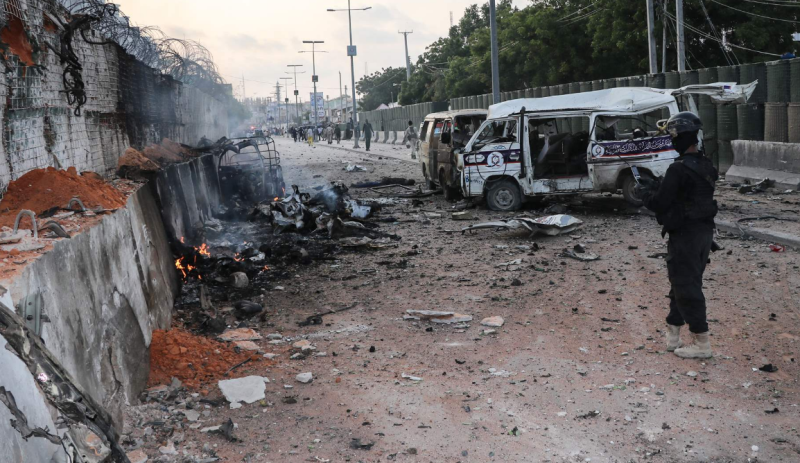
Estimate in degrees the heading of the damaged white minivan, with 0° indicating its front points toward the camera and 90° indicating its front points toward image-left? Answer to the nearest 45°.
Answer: approximately 90°

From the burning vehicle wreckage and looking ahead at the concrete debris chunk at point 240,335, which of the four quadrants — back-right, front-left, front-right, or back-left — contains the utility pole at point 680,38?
back-left

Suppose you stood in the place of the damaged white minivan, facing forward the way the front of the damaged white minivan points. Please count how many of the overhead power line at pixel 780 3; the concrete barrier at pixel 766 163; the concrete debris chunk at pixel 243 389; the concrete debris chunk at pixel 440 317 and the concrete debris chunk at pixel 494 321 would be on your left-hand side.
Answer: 3

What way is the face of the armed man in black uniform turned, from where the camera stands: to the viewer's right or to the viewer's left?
to the viewer's left

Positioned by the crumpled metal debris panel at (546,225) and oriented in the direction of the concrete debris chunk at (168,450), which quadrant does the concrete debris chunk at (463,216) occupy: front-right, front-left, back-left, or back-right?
back-right

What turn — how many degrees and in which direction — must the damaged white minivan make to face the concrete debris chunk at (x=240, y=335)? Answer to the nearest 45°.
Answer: approximately 90° to its left

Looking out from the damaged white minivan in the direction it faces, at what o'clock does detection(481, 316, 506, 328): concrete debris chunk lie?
The concrete debris chunk is roughly at 9 o'clock from the damaged white minivan.

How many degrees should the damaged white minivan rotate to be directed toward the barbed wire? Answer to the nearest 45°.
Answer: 0° — it already faces it

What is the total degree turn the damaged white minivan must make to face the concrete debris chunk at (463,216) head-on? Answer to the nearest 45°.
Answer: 0° — it already faces it

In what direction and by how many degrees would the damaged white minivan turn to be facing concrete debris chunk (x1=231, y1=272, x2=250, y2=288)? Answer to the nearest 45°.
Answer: approximately 45° to its left
